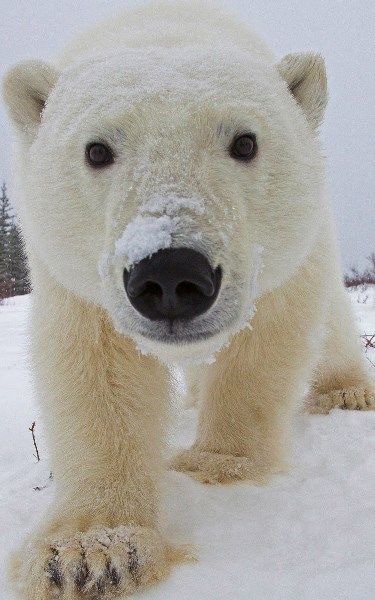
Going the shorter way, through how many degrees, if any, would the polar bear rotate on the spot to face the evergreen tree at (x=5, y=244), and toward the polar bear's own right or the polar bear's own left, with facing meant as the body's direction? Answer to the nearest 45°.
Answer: approximately 180°

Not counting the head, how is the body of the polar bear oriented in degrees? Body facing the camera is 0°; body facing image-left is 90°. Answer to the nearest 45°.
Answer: approximately 0°
